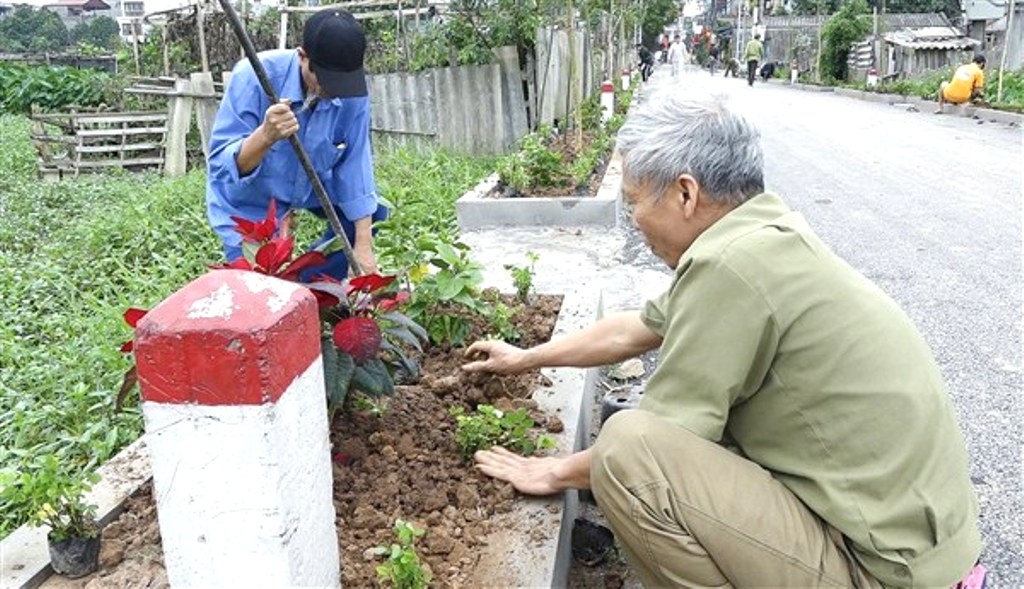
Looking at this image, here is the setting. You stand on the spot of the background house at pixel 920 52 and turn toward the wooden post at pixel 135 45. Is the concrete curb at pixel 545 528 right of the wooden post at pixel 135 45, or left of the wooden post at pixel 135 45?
left

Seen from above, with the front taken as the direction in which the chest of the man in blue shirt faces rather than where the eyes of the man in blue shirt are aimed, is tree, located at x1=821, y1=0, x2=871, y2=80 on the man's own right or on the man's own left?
on the man's own left

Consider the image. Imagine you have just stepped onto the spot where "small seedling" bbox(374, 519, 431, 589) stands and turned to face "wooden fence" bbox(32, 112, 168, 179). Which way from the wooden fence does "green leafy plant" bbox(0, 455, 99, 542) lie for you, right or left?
left

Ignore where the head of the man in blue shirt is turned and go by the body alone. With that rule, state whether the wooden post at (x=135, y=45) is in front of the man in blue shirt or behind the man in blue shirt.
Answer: behind

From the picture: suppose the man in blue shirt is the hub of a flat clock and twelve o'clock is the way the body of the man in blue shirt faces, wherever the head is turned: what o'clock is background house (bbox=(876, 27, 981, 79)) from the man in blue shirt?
The background house is roughly at 9 o'clock from the man in blue shirt.

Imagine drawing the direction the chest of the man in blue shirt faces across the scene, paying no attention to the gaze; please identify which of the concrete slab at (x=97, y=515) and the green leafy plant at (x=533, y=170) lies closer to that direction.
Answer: the concrete slab

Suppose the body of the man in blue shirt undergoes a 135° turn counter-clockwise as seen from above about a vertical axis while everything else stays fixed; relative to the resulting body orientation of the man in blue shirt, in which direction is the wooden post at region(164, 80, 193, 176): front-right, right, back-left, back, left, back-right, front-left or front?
front

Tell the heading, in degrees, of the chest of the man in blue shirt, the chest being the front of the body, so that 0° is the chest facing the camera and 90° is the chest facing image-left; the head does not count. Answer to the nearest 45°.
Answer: approximately 315°

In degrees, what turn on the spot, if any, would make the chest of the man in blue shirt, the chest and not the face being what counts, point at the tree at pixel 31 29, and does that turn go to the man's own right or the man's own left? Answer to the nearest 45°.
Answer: approximately 135° to the man's own left

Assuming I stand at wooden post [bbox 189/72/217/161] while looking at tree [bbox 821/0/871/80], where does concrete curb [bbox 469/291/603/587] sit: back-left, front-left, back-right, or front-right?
back-right

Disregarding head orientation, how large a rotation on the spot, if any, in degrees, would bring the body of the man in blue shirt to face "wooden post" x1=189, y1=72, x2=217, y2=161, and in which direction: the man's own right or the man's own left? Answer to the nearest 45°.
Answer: approximately 135° to the man's own left
